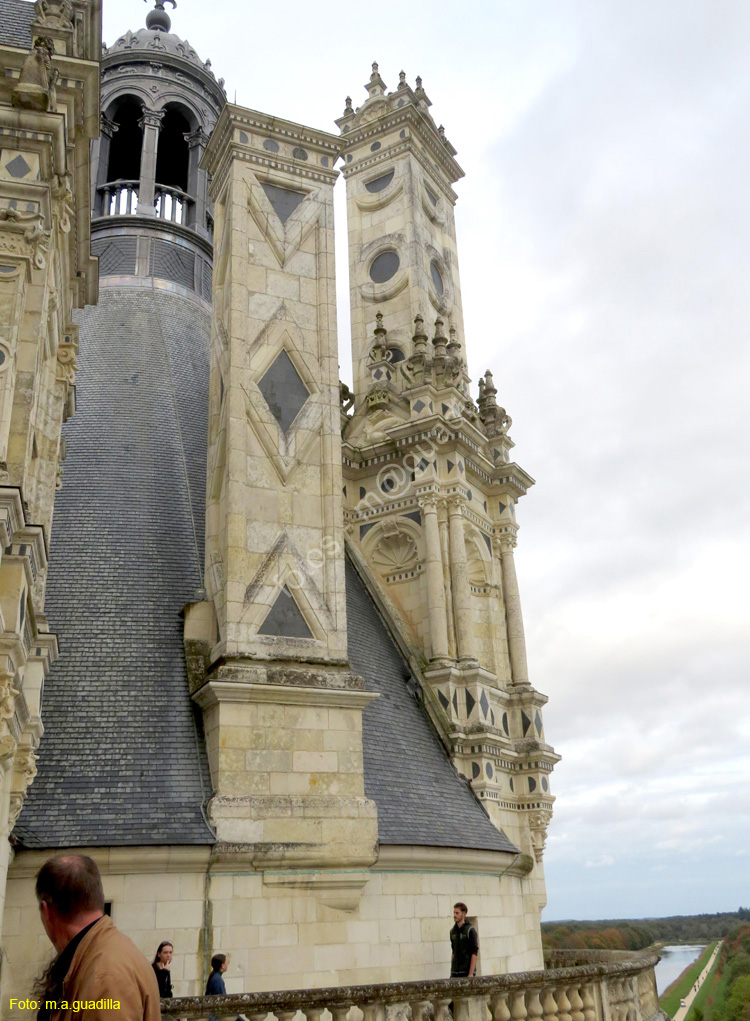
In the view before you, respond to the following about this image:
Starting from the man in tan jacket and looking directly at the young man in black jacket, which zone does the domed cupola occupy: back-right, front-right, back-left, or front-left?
front-left

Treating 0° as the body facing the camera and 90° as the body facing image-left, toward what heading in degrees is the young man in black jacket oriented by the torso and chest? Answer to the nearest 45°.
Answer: approximately 45°

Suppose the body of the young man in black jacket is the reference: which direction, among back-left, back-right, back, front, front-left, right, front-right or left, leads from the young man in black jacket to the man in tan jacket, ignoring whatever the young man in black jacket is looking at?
front-left

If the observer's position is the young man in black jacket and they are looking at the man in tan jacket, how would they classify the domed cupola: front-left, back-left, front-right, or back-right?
back-right
